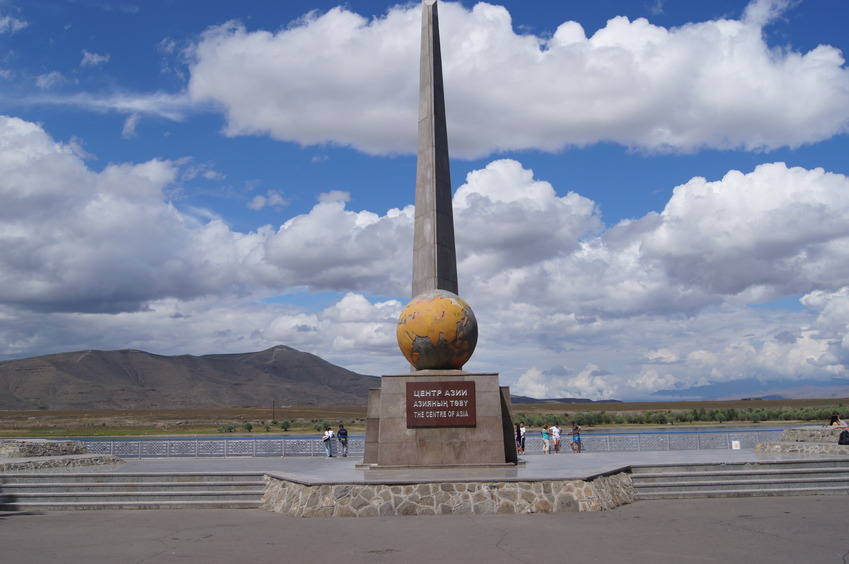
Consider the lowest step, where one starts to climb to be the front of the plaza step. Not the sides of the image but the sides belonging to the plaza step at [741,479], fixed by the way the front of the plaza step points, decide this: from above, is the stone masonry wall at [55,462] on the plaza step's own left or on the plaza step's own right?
on the plaza step's own right

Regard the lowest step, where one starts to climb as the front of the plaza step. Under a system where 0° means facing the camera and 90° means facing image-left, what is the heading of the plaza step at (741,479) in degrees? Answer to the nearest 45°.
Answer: approximately 0°

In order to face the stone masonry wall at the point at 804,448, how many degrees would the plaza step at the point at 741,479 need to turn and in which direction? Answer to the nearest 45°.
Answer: approximately 180°

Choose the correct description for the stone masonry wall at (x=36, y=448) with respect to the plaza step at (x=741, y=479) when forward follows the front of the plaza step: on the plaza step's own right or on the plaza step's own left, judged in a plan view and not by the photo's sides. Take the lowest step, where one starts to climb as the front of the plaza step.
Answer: on the plaza step's own right

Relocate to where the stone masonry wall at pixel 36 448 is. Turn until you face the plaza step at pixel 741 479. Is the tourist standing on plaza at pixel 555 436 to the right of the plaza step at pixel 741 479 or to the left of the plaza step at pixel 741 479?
left

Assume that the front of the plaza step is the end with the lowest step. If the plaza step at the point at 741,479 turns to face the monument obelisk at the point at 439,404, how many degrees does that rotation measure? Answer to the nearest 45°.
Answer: approximately 90° to its right

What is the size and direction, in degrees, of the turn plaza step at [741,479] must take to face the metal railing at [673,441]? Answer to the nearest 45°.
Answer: approximately 180°

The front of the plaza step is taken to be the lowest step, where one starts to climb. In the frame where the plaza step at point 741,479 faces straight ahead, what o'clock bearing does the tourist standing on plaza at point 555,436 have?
The tourist standing on plaza is roughly at 5 o'clock from the plaza step.
